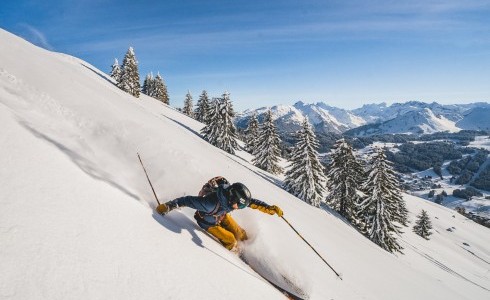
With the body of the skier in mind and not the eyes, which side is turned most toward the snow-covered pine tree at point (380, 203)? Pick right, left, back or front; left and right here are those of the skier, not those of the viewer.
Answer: left

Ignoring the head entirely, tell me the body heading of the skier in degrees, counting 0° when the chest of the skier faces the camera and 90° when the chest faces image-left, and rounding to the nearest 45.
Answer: approximately 315°

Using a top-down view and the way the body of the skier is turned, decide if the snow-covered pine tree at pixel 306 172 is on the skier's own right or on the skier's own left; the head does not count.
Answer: on the skier's own left
